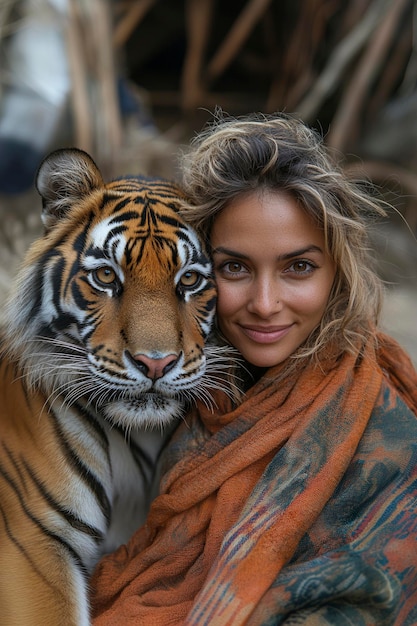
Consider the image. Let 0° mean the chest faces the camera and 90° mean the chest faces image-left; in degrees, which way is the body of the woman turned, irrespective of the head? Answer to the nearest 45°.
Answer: approximately 45°

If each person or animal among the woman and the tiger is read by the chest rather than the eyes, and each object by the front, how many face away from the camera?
0
